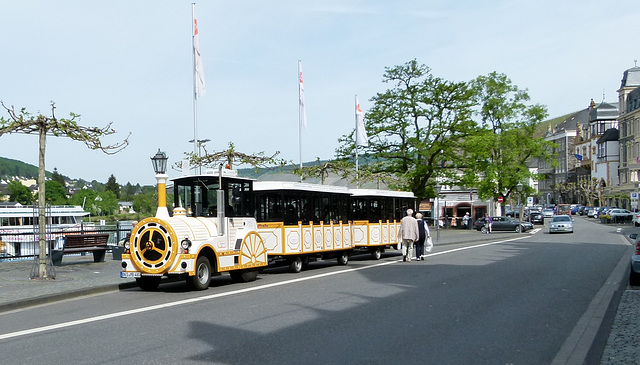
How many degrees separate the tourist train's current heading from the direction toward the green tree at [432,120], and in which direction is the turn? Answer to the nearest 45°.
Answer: approximately 135° to its right

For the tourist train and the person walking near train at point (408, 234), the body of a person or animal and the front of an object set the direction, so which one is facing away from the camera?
the person walking near train

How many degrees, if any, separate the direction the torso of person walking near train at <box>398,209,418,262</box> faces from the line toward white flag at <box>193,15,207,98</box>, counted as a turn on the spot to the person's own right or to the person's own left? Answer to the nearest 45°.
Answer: approximately 45° to the person's own left

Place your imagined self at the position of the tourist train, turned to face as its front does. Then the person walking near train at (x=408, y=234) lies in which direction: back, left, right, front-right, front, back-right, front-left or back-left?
back

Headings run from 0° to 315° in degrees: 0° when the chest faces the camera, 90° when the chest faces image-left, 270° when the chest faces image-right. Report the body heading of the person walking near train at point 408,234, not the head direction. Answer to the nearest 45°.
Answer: approximately 180°

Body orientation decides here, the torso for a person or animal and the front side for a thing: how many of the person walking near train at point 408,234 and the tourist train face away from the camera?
1

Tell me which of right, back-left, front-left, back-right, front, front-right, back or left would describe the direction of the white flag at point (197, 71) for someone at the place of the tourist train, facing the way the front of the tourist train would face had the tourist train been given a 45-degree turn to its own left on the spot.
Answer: back

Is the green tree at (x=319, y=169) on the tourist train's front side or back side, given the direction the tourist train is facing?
on the back side

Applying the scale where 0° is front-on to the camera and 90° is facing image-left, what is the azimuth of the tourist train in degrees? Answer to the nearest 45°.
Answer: approximately 45°

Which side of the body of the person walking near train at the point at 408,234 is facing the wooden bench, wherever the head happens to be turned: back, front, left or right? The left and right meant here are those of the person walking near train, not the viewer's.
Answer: left

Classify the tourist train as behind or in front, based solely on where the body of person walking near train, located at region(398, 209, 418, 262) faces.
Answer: behind

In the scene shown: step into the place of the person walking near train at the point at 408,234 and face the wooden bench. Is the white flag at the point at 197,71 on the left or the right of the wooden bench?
right
